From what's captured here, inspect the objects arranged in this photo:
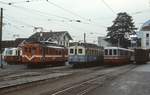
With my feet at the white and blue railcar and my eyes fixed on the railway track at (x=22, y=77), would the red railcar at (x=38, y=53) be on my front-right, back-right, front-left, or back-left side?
front-right

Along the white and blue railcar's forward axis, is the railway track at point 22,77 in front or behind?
in front

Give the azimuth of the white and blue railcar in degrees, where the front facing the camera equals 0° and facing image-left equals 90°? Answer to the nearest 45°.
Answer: approximately 45°
